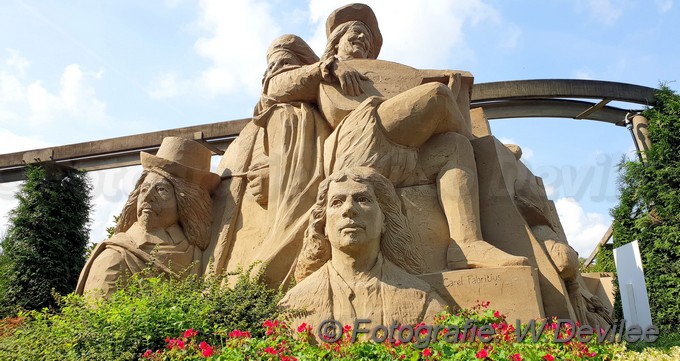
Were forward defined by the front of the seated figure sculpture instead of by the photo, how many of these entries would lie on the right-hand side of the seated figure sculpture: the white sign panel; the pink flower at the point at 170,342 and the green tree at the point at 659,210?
1

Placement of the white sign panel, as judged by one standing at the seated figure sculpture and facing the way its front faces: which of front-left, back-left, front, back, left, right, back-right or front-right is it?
left

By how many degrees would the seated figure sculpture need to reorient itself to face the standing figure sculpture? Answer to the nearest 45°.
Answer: approximately 135° to its right

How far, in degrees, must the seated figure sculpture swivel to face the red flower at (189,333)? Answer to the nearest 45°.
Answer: approximately 90° to its right

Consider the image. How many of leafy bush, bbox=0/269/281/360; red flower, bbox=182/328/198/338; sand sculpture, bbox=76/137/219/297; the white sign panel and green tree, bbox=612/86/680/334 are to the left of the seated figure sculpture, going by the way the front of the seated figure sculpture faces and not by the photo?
2

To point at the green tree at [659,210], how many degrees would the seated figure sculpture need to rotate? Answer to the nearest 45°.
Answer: approximately 90° to its left

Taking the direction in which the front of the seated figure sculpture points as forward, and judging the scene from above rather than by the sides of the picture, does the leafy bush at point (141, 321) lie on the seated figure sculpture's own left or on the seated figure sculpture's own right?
on the seated figure sculpture's own right

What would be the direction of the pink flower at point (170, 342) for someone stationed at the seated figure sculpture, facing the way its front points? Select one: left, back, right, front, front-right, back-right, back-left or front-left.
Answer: right
